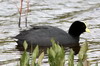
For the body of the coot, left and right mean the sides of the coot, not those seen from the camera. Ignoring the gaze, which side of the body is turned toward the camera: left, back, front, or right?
right

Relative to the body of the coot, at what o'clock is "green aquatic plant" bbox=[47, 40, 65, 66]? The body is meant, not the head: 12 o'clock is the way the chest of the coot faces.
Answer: The green aquatic plant is roughly at 3 o'clock from the coot.
